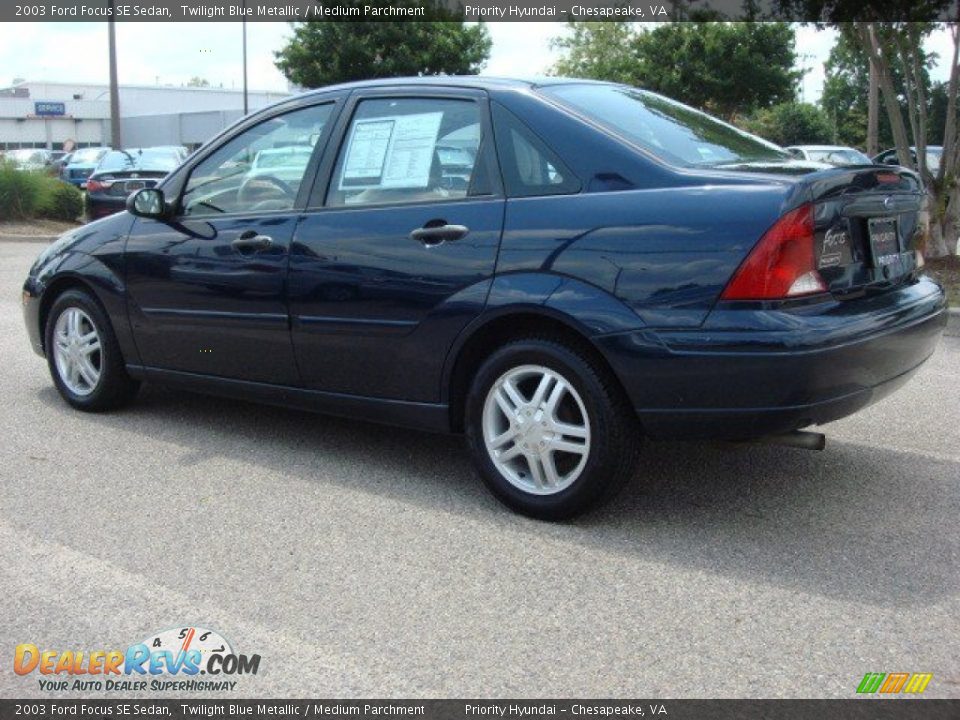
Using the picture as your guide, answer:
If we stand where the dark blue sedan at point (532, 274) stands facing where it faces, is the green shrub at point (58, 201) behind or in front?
in front

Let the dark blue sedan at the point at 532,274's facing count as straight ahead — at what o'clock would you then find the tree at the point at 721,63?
The tree is roughly at 2 o'clock from the dark blue sedan.

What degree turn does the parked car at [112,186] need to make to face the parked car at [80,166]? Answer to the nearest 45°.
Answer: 0° — it already faces it

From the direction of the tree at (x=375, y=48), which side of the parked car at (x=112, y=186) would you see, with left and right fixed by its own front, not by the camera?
front

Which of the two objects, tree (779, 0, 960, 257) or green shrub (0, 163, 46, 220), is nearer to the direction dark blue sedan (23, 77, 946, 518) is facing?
the green shrub

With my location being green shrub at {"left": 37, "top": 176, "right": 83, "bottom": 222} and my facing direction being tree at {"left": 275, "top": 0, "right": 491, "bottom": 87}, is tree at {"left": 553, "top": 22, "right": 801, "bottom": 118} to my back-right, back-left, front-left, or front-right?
front-right

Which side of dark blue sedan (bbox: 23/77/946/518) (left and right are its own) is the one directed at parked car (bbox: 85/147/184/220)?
front

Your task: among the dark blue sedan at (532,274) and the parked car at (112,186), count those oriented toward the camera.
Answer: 0

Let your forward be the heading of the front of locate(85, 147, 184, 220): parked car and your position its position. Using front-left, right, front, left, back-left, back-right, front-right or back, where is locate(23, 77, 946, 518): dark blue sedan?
back

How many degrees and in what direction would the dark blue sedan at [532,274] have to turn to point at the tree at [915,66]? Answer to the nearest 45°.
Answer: approximately 90° to its right

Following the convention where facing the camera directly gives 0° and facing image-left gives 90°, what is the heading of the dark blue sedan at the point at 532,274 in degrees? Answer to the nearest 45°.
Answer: approximately 135°

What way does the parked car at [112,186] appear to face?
away from the camera
